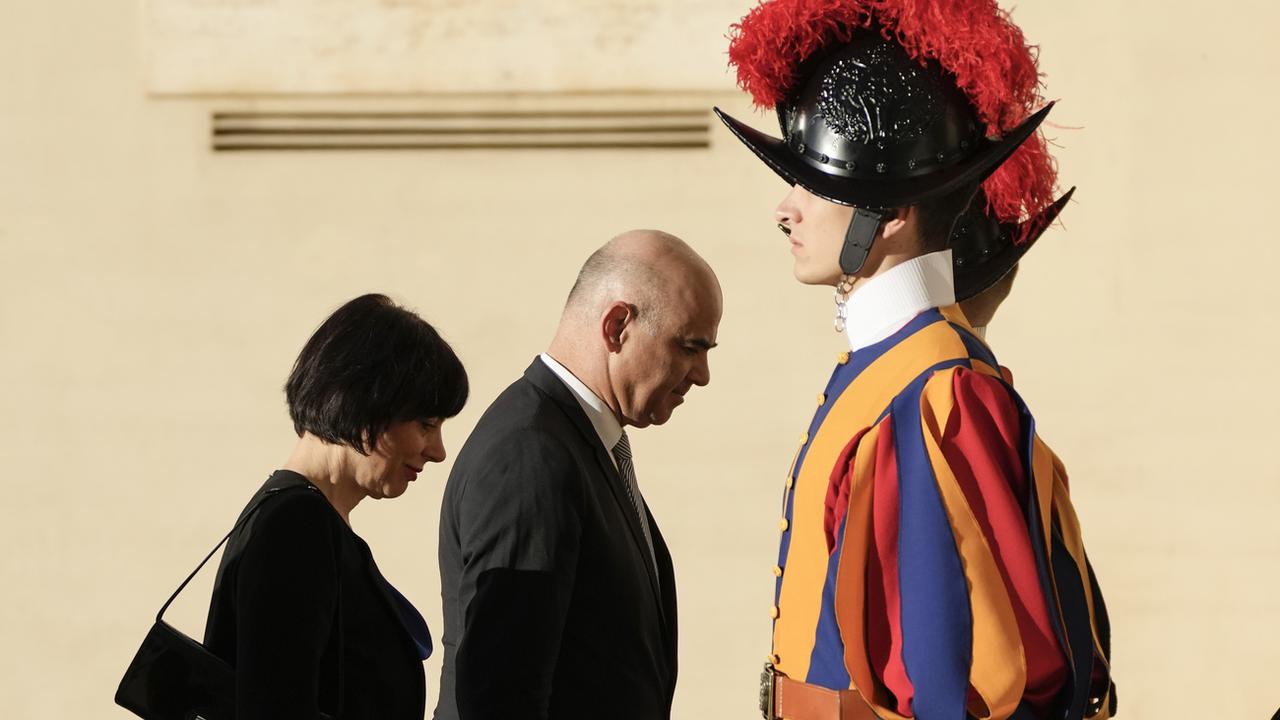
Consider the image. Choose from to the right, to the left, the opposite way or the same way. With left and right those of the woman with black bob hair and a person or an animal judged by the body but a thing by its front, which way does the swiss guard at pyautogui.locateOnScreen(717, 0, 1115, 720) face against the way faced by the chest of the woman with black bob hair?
the opposite way

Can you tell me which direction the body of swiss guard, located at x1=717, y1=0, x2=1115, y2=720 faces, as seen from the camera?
to the viewer's left

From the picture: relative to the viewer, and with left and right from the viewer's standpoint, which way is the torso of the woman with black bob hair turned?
facing to the right of the viewer

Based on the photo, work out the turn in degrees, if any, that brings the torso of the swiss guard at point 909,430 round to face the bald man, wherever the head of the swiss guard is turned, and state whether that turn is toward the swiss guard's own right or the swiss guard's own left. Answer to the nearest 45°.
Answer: approximately 45° to the swiss guard's own right

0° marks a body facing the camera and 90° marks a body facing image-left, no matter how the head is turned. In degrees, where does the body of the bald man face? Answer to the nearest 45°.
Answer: approximately 270°

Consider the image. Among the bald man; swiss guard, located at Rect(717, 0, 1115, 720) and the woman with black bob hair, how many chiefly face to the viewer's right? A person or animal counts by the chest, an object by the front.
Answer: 2

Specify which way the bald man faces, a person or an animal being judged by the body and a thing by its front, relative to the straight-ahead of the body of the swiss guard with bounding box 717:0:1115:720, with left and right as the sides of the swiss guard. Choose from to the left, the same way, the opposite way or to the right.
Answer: the opposite way

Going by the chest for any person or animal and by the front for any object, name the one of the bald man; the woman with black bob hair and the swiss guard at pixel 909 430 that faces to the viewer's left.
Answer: the swiss guard

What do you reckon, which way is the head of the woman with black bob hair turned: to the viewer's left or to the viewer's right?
to the viewer's right
